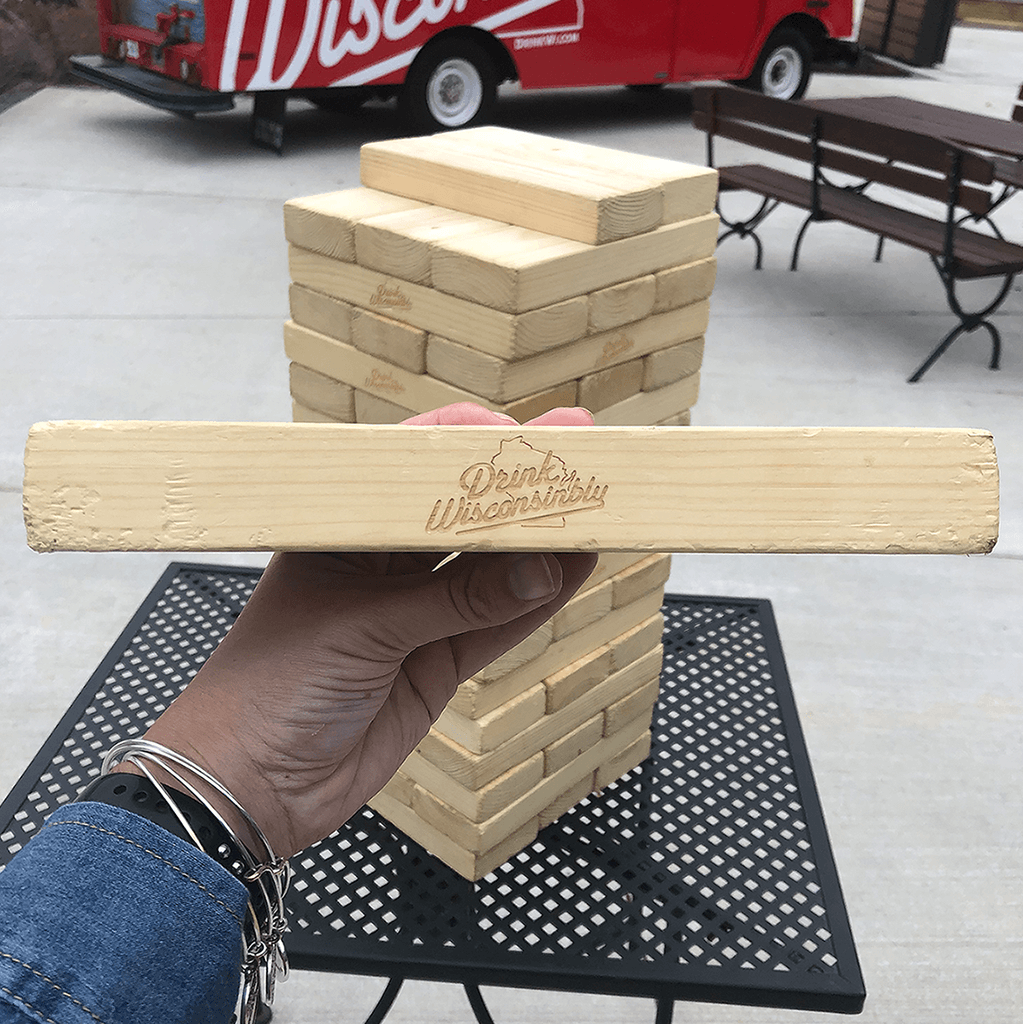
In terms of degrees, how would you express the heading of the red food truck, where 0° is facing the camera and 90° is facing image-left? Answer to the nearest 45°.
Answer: approximately 225°

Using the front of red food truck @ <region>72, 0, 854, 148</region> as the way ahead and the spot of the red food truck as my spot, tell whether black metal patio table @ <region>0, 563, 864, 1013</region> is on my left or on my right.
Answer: on my right

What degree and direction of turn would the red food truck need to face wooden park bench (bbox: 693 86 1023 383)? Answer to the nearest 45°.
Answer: approximately 90° to its right

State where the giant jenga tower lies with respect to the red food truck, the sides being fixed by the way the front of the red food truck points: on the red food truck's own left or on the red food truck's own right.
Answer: on the red food truck's own right
